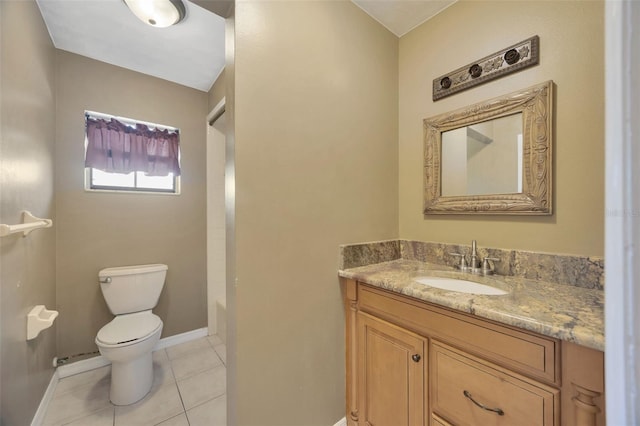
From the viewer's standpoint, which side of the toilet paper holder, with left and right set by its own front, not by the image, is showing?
right

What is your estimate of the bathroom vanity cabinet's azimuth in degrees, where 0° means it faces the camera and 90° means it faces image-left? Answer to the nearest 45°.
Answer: approximately 45°

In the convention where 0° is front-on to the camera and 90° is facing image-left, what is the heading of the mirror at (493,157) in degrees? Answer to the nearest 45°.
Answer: approximately 45°

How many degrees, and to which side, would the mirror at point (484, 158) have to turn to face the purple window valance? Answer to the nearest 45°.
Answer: approximately 45° to its right
